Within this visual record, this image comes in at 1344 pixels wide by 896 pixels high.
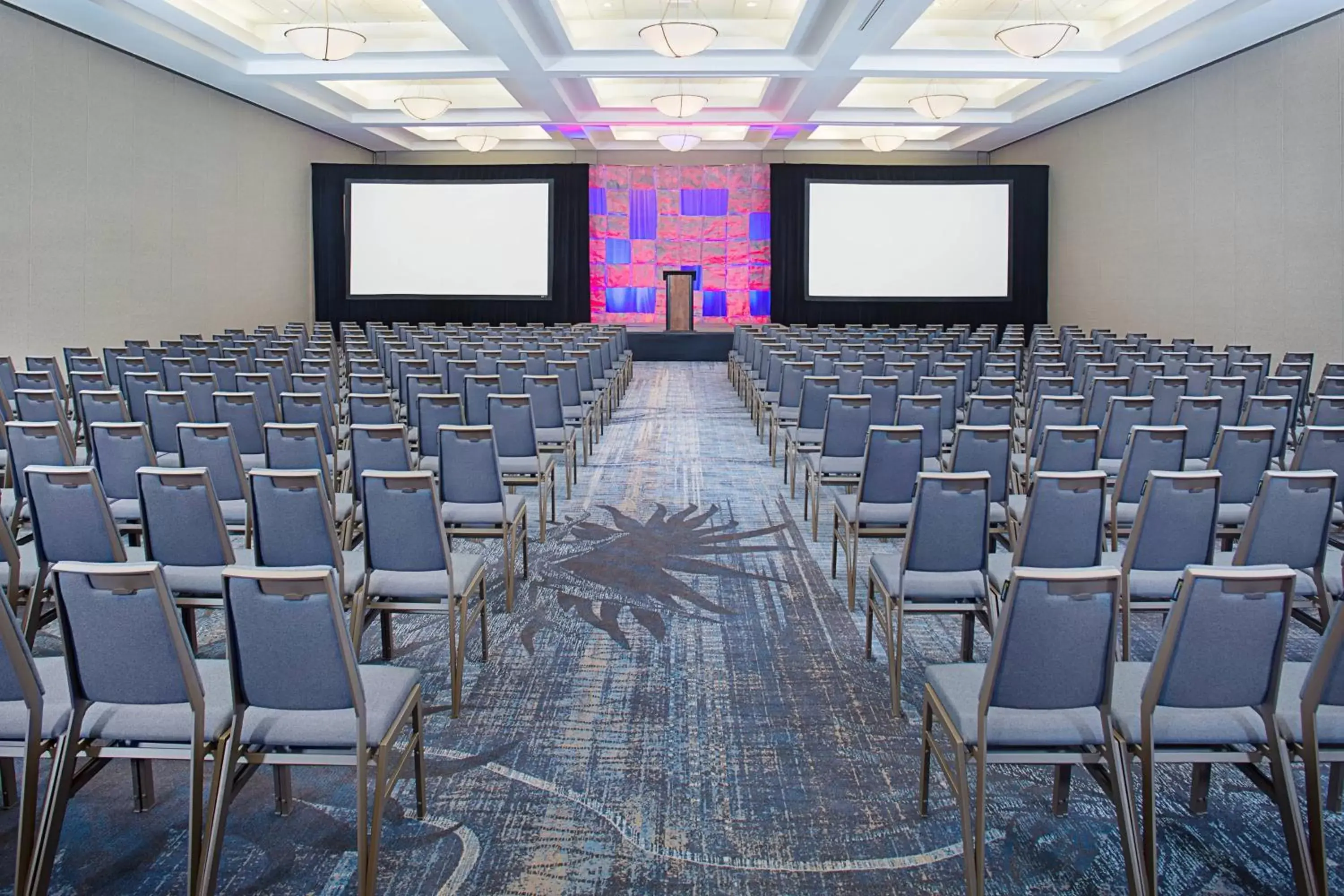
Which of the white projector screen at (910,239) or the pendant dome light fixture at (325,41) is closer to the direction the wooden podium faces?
the pendant dome light fixture

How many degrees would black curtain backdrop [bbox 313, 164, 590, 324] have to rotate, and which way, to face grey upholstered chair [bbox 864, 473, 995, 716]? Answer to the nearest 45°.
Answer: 0° — it already faces it

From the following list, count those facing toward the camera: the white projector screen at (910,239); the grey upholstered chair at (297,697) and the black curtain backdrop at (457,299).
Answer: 2

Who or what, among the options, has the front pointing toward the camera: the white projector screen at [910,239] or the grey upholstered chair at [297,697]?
the white projector screen

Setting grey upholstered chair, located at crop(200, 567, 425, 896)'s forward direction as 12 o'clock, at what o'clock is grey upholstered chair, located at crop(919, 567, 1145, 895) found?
grey upholstered chair, located at crop(919, 567, 1145, 895) is roughly at 2 o'clock from grey upholstered chair, located at crop(200, 567, 425, 896).

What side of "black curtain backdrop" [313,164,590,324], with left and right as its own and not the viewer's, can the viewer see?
front

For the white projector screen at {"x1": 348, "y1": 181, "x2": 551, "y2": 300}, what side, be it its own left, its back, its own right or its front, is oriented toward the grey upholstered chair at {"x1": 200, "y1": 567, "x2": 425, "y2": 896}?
front

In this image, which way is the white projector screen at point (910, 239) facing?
toward the camera

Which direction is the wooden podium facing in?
toward the camera

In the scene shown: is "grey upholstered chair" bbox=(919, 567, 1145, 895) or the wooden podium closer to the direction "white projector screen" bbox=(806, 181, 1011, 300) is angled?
the grey upholstered chair

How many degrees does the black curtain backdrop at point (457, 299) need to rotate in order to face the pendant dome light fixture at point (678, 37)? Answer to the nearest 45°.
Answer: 0° — it already faces it

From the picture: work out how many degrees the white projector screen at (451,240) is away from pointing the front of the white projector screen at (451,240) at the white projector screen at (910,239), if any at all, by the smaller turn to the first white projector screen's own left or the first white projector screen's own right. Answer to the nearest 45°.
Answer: approximately 90° to the first white projector screen's own left

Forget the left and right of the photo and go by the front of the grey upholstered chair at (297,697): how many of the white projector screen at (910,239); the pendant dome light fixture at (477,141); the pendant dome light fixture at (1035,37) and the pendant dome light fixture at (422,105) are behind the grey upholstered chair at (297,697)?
0

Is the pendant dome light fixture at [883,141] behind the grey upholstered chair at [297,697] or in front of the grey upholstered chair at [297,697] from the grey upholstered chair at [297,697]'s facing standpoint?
in front

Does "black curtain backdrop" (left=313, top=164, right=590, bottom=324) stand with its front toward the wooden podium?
no

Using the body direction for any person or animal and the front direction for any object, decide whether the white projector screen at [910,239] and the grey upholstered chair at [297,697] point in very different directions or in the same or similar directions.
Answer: very different directions

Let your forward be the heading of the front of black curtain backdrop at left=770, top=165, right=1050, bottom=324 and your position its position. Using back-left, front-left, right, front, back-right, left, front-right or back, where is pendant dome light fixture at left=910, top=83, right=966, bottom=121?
front

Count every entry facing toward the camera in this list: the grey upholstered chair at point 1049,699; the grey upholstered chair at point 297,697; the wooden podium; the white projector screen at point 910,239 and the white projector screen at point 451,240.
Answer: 3

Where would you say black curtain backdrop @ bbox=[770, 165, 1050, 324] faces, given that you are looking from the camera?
facing the viewer

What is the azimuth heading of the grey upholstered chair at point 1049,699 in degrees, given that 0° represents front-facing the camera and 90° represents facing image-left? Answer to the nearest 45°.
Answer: approximately 135°

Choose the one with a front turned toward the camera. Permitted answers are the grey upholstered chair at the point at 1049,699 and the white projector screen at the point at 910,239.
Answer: the white projector screen
